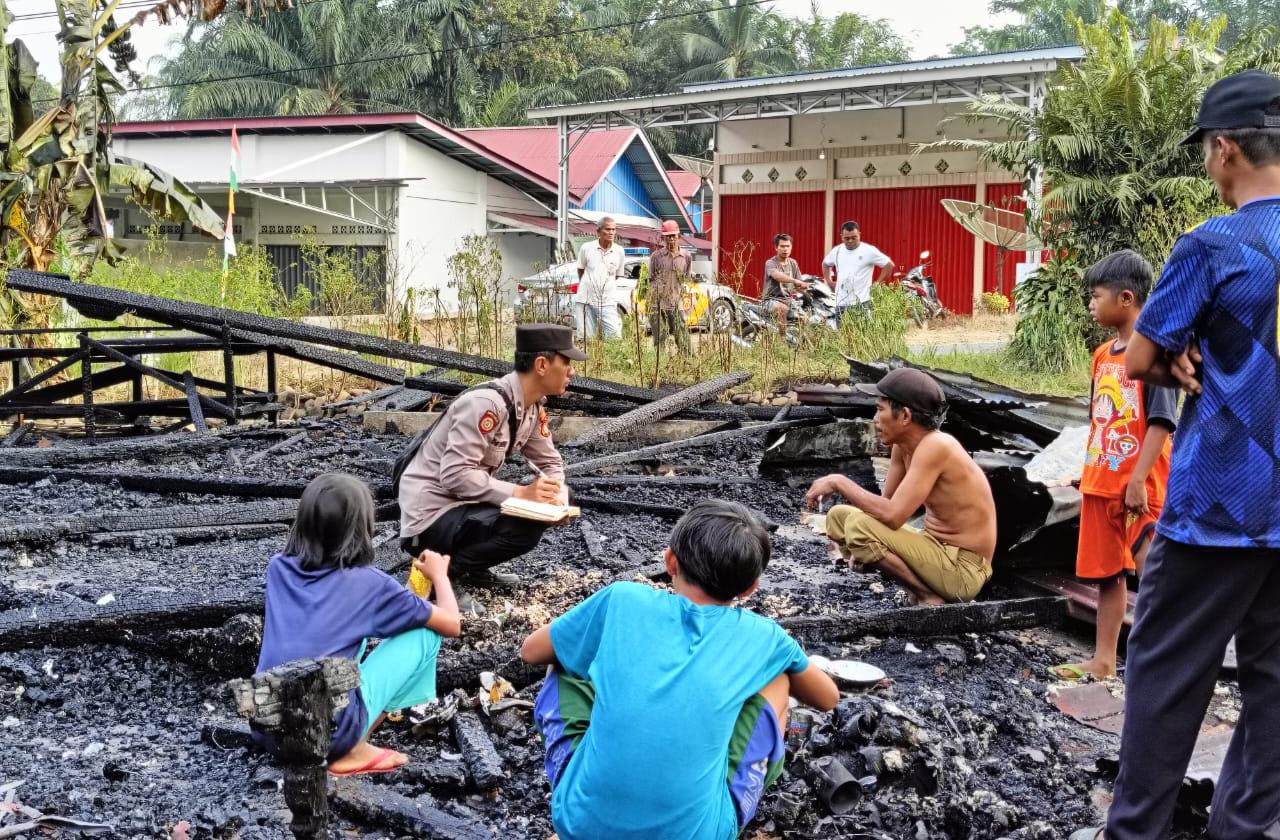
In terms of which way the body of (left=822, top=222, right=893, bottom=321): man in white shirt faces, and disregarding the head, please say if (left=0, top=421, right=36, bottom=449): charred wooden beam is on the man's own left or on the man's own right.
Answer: on the man's own right

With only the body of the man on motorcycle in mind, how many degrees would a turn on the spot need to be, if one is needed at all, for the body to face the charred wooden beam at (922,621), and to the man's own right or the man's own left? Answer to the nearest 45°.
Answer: approximately 45° to the man's own right

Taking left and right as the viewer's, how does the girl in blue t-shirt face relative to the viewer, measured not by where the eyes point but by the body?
facing away from the viewer and to the right of the viewer

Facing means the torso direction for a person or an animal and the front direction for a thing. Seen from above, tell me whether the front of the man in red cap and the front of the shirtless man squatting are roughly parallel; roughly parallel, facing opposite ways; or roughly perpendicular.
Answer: roughly perpendicular

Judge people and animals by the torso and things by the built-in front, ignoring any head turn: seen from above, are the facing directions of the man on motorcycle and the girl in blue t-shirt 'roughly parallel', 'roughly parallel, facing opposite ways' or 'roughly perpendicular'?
roughly perpendicular

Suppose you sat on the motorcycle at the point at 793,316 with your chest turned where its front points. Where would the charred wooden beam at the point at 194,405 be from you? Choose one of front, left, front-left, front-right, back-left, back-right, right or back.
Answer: back-right

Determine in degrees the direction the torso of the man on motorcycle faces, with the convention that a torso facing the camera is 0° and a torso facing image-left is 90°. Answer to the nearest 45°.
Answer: approximately 315°

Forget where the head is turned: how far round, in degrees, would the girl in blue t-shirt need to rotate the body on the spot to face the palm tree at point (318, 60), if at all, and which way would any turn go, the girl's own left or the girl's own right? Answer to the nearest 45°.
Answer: approximately 45° to the girl's own left

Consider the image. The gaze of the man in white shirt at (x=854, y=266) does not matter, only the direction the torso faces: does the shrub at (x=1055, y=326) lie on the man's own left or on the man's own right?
on the man's own left

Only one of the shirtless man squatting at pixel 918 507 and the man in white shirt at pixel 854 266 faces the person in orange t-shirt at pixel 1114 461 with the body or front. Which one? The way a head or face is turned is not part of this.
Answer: the man in white shirt

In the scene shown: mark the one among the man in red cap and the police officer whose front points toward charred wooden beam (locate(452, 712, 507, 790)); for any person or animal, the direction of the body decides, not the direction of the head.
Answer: the man in red cap

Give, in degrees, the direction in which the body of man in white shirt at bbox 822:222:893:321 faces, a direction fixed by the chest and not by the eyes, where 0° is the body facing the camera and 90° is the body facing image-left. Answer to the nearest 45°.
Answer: approximately 0°

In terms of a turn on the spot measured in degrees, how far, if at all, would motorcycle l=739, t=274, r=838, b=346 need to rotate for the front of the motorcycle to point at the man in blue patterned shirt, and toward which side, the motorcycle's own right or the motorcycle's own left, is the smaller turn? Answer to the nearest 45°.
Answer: approximately 90° to the motorcycle's own right

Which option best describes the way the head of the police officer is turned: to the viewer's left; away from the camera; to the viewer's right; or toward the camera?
to the viewer's right

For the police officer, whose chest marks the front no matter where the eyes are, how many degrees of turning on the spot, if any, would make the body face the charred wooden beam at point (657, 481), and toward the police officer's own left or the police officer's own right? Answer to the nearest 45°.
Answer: approximately 90° to the police officer's own left

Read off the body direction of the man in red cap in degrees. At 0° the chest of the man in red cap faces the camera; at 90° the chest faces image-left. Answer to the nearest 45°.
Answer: approximately 0°

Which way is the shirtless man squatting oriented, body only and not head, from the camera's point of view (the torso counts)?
to the viewer's left
